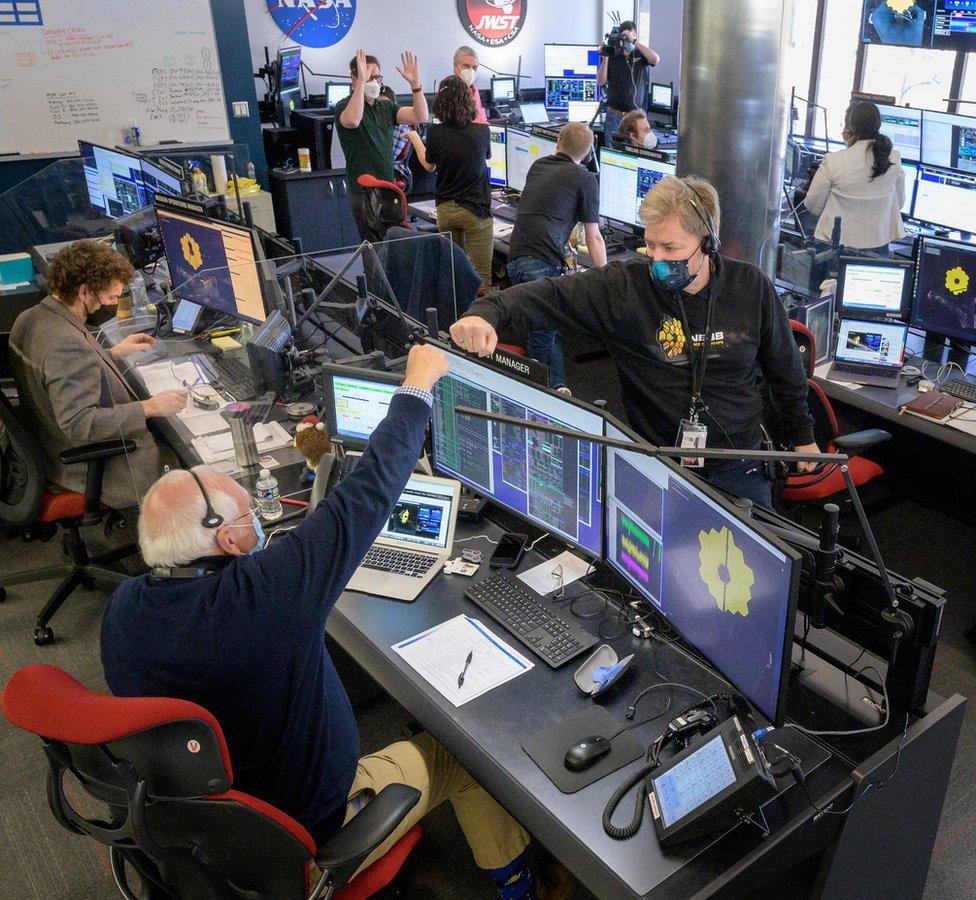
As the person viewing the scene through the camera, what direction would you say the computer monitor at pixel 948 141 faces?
facing the viewer and to the left of the viewer

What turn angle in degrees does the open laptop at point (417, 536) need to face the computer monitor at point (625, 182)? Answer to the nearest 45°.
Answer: approximately 180°

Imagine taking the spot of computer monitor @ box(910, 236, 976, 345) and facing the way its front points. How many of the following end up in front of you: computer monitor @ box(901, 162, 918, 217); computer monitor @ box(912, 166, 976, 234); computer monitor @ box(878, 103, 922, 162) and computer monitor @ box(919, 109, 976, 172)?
0

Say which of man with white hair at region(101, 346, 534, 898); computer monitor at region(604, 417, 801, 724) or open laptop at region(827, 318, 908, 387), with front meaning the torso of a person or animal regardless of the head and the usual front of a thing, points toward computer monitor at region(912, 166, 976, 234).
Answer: the man with white hair

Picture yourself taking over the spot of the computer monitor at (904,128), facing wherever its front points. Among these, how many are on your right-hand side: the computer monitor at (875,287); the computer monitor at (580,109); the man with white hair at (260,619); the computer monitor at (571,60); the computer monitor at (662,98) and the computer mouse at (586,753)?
3

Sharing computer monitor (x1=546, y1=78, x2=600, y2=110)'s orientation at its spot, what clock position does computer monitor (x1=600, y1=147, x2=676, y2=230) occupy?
computer monitor (x1=600, y1=147, x2=676, y2=230) is roughly at 12 o'clock from computer monitor (x1=546, y1=78, x2=600, y2=110).

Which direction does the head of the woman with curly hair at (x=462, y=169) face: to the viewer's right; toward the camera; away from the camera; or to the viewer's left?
away from the camera

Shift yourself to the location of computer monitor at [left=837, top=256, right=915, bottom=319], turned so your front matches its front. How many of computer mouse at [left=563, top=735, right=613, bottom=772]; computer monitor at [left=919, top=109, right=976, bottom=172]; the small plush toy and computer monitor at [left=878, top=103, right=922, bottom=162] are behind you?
2

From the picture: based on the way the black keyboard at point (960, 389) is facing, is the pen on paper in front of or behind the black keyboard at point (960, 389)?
in front

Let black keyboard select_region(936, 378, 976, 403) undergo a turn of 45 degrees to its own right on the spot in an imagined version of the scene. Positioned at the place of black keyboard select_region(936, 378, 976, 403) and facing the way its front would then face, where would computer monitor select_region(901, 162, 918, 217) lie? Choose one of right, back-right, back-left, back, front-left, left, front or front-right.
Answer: right

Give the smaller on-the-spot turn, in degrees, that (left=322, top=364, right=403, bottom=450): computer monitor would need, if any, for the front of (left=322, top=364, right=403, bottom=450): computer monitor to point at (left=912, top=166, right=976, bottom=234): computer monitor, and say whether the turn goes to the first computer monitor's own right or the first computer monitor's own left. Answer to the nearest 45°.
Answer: approximately 180°

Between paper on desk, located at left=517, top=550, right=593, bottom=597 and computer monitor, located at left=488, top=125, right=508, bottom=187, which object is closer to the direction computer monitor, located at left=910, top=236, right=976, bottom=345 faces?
the paper on desk

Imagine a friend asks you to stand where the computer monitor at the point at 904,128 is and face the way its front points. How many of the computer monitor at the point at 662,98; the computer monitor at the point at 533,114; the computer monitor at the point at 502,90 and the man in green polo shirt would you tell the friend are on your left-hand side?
0

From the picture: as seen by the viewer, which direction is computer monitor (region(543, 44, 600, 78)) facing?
toward the camera

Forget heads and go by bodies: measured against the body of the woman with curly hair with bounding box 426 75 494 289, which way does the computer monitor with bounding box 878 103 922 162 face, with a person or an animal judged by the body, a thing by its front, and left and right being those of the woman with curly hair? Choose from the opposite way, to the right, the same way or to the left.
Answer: to the left

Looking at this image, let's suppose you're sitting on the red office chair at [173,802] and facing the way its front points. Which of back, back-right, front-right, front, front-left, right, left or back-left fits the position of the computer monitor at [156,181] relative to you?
front-left

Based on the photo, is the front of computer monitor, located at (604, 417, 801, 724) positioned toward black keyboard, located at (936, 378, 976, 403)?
no

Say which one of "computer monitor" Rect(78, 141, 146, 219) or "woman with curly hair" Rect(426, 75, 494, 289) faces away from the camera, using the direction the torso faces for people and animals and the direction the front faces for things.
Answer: the woman with curly hair

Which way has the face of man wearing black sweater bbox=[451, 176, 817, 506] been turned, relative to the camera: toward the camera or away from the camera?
toward the camera
